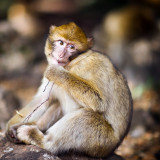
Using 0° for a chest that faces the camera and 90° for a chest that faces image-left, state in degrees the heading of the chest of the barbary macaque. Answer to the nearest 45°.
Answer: approximately 90°
